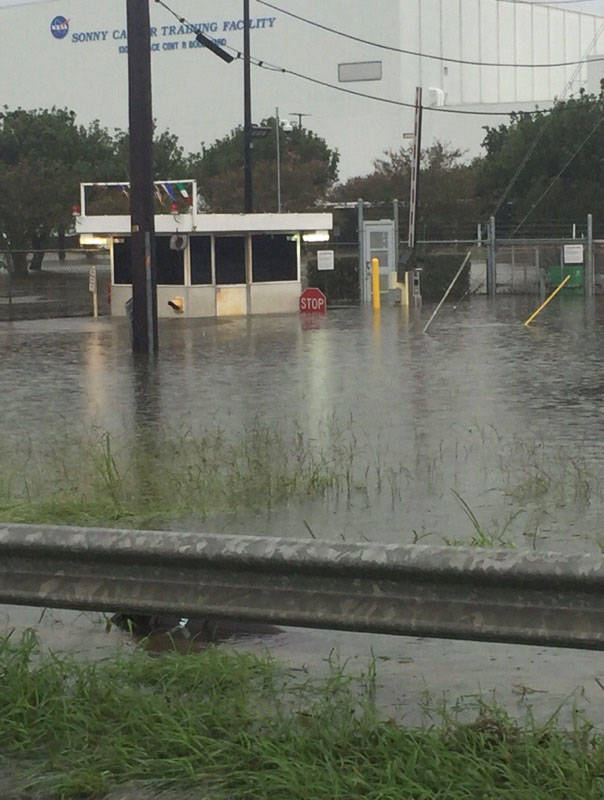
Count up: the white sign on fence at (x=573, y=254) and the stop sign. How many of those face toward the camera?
2

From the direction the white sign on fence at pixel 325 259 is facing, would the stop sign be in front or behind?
in front

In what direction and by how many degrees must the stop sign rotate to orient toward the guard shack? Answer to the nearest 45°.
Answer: approximately 90° to its right

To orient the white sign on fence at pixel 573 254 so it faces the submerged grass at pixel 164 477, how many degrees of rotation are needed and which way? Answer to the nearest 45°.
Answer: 0° — it already faces it

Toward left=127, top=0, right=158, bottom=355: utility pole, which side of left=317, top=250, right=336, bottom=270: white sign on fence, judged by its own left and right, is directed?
front

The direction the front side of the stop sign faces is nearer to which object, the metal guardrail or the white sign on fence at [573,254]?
the metal guardrail

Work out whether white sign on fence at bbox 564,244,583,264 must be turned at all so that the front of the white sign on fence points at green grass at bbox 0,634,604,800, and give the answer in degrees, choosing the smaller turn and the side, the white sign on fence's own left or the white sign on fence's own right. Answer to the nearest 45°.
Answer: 0° — it already faces it

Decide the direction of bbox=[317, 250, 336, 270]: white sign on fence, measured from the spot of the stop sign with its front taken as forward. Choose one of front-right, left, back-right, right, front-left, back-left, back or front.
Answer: back

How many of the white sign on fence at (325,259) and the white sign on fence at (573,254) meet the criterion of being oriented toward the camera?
2

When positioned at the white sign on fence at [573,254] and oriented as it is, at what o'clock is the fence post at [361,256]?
The fence post is roughly at 2 o'clock from the white sign on fence.

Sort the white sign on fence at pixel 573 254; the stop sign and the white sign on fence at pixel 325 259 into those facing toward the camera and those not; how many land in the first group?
3

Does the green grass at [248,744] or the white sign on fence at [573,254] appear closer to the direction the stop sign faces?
the green grass

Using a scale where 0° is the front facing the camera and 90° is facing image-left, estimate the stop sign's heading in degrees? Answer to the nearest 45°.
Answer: approximately 0°
